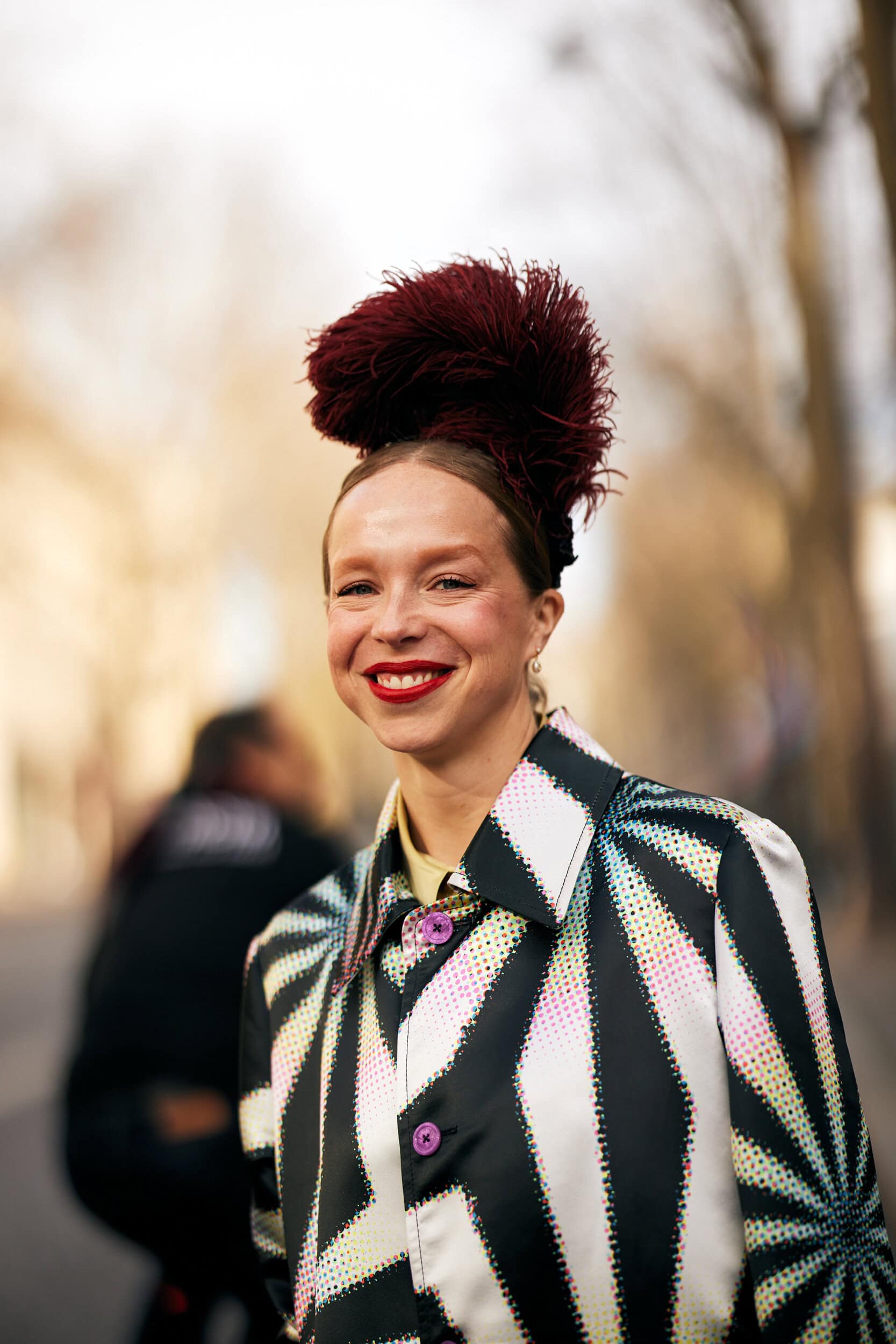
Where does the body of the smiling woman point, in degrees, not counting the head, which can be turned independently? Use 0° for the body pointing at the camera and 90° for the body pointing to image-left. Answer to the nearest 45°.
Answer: approximately 45°

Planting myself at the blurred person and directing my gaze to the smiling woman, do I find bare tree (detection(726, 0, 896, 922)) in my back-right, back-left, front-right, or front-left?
back-left

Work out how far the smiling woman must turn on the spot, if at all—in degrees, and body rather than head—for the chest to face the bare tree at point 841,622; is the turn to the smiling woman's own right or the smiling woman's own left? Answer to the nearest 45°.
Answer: approximately 135° to the smiling woman's own right

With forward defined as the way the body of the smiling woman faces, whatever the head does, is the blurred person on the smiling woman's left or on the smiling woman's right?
on the smiling woman's right
